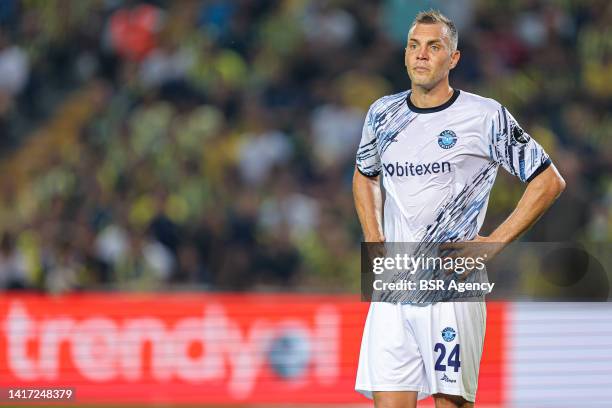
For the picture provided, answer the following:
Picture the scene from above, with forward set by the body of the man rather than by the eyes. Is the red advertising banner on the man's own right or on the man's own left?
on the man's own right

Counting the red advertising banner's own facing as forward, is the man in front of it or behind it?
in front

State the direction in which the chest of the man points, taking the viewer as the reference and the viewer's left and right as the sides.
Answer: facing the viewer and to the left of the viewer

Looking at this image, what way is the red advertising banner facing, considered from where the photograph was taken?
facing the viewer

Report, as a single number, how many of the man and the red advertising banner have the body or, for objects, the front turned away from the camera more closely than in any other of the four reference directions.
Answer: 0
